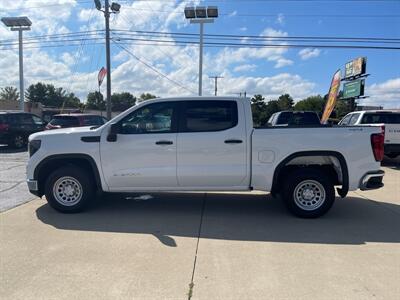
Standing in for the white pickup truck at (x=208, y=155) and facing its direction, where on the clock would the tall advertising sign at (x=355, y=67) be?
The tall advertising sign is roughly at 4 o'clock from the white pickup truck.

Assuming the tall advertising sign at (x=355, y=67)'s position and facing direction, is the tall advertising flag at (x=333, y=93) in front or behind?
in front

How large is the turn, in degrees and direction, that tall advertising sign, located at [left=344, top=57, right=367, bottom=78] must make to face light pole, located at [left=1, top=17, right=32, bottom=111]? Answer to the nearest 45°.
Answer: approximately 45° to its right

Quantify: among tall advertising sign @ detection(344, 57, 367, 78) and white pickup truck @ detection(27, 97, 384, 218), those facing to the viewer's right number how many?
0

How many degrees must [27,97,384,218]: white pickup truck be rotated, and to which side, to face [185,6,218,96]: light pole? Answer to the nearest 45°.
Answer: approximately 90° to its right

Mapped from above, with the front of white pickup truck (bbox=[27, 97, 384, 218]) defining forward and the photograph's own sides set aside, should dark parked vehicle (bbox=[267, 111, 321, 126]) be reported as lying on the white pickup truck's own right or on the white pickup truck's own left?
on the white pickup truck's own right

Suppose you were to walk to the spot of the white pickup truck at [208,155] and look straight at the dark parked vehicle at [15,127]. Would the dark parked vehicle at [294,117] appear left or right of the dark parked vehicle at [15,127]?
right

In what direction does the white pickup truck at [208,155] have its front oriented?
to the viewer's left

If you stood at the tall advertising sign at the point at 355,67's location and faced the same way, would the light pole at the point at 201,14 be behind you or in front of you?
in front

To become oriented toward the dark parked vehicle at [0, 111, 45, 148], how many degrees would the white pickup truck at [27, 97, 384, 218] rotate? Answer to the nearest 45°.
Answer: approximately 45° to its right
